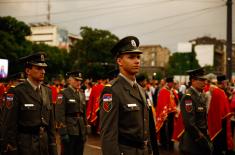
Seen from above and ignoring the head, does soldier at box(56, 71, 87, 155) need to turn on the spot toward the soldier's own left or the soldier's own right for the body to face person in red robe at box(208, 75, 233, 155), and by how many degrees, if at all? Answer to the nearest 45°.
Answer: approximately 45° to the soldier's own left

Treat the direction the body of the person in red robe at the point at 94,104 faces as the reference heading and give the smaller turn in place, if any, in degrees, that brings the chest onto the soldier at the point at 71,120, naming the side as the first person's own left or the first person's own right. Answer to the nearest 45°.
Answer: approximately 90° to the first person's own right

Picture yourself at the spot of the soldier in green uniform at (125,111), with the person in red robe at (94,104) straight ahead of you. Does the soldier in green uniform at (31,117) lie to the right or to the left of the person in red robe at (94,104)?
left

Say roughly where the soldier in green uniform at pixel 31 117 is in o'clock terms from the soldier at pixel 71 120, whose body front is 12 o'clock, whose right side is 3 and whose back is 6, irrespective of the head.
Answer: The soldier in green uniform is roughly at 2 o'clock from the soldier.

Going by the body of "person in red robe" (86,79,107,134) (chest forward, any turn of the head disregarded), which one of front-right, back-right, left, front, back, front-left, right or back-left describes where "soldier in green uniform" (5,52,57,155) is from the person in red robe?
right

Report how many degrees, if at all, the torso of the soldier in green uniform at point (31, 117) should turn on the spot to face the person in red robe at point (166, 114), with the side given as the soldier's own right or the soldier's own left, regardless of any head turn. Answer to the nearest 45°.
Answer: approximately 90° to the soldier's own left
